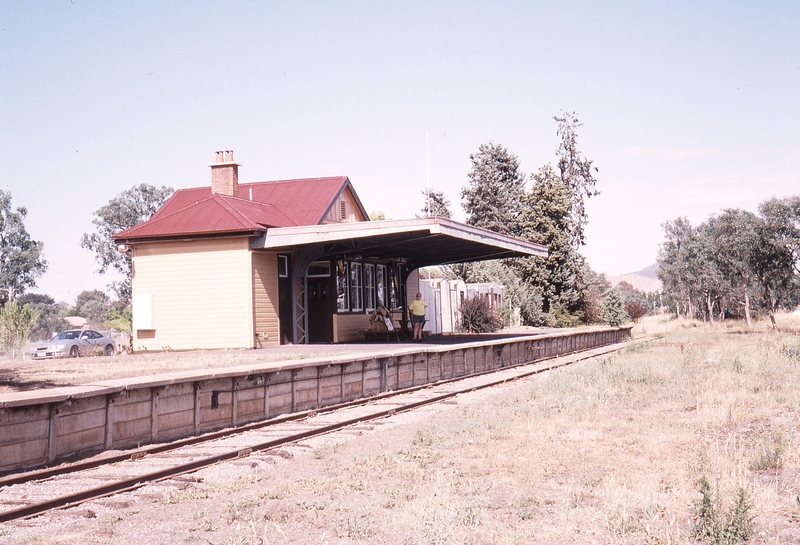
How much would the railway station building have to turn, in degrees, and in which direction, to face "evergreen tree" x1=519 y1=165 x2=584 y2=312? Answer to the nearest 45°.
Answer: approximately 90° to its left

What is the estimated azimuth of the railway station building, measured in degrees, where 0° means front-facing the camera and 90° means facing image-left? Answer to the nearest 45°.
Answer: approximately 315°

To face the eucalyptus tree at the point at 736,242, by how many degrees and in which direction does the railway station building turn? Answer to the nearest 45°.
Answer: approximately 90° to its left

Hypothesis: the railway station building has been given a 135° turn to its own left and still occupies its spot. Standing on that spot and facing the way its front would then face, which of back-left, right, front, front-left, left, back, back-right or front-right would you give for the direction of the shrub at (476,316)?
front-right
